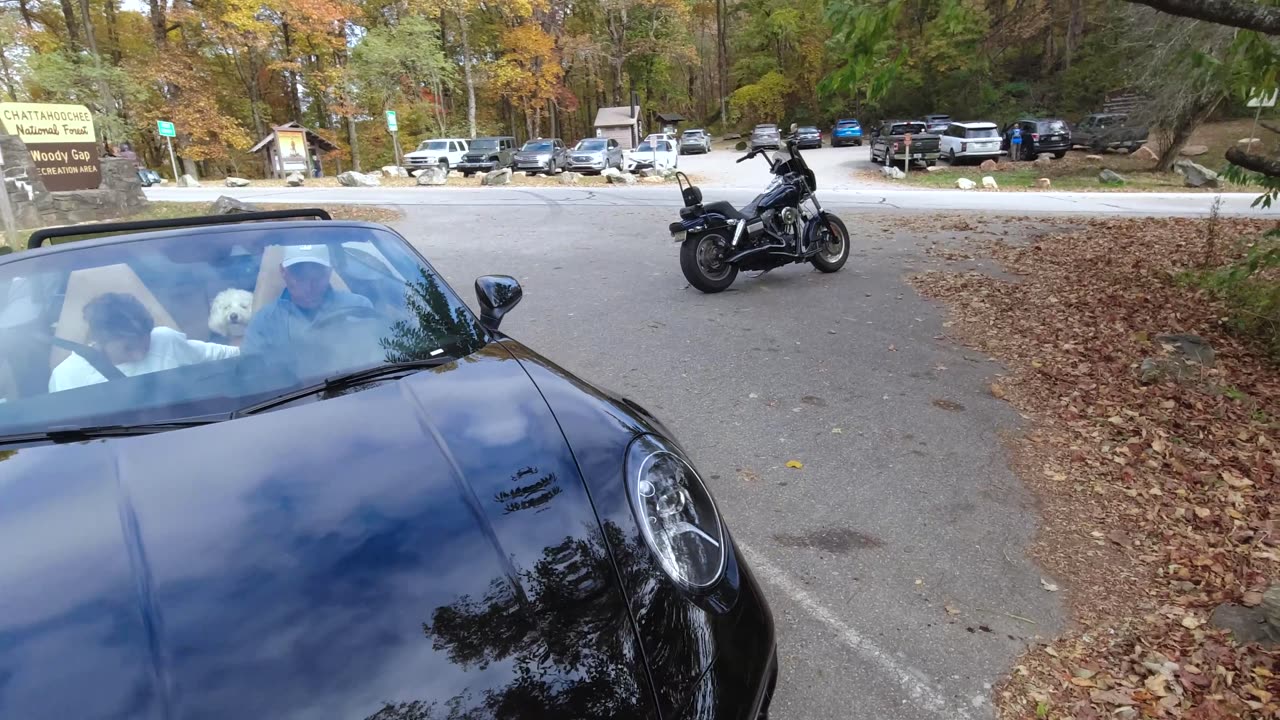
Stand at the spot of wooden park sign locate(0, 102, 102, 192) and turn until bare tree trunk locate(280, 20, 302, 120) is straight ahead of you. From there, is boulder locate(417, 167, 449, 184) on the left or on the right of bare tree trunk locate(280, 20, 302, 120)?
right

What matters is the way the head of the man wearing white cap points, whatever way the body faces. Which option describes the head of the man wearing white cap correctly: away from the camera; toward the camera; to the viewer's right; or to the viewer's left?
toward the camera

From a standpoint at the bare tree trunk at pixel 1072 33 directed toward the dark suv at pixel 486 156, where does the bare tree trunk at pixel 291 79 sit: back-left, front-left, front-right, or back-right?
front-right

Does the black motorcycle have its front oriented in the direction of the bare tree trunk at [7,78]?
no

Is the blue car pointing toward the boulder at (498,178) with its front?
no

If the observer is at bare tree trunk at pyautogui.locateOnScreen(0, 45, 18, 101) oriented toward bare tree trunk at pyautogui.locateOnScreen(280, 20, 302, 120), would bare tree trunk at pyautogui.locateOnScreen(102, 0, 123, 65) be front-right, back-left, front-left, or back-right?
front-left

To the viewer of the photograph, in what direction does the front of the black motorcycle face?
facing away from the viewer and to the right of the viewer

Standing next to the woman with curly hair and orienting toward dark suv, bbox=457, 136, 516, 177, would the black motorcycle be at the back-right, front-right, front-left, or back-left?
front-right

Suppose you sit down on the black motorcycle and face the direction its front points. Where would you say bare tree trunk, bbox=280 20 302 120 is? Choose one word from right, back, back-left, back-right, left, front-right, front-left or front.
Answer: left

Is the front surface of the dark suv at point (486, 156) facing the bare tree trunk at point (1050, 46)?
no

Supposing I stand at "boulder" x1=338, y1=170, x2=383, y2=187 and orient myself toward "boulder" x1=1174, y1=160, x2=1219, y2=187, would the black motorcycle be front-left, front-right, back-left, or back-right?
front-right

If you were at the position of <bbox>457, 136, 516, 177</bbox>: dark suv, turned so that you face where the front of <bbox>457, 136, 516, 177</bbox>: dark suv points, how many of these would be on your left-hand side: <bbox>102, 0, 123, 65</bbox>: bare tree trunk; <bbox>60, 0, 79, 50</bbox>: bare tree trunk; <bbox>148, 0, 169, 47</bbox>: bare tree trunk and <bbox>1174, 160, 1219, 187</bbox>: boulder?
1

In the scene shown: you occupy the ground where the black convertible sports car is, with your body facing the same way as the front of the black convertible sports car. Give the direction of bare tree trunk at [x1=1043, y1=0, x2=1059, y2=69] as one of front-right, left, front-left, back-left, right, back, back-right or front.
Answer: left

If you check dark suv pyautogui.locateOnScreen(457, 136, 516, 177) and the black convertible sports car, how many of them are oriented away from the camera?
0

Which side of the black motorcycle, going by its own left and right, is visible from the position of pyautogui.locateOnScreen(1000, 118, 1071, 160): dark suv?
front

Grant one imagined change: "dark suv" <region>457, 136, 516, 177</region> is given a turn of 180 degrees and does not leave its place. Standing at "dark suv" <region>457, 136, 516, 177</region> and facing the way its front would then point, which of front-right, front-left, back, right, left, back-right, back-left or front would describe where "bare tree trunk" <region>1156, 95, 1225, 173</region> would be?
right
